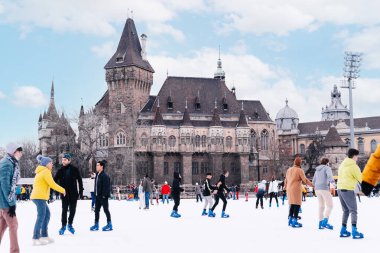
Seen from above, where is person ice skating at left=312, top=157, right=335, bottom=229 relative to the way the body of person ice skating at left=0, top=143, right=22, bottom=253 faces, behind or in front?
in front

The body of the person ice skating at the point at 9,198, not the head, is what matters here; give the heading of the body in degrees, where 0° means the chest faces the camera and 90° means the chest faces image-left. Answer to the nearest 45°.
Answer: approximately 270°

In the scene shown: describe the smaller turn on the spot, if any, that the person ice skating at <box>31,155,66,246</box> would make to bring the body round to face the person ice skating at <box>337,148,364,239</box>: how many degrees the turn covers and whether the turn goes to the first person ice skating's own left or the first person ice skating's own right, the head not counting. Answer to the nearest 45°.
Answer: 0° — they already face them

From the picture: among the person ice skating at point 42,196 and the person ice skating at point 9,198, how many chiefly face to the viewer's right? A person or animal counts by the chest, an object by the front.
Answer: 2

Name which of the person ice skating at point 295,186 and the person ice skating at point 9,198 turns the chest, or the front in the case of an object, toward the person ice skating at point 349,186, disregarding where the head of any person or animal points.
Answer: the person ice skating at point 9,198

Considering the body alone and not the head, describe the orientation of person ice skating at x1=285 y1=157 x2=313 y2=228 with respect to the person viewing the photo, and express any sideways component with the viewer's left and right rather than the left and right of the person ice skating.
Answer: facing away from the viewer and to the right of the viewer

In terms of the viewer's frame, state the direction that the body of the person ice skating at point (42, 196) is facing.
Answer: to the viewer's right

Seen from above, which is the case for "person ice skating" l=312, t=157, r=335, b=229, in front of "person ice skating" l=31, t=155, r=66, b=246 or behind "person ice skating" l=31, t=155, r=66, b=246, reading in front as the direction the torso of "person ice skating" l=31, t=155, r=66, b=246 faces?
in front
